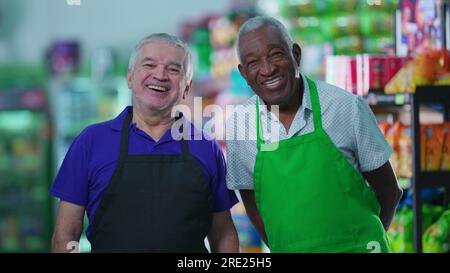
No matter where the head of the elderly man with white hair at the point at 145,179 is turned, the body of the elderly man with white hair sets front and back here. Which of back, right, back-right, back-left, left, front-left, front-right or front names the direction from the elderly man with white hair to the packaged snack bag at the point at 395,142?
back-left

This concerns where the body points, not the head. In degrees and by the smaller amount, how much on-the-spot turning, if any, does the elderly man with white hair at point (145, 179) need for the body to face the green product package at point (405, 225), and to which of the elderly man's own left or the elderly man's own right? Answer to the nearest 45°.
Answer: approximately 135° to the elderly man's own left

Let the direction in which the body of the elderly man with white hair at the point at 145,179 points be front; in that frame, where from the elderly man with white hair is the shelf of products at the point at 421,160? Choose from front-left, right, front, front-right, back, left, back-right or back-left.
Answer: back-left

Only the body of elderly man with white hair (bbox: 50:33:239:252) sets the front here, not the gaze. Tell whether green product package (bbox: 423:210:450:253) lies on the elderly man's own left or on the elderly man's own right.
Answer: on the elderly man's own left

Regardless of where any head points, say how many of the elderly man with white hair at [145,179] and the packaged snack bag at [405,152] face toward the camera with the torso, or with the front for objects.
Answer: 2
